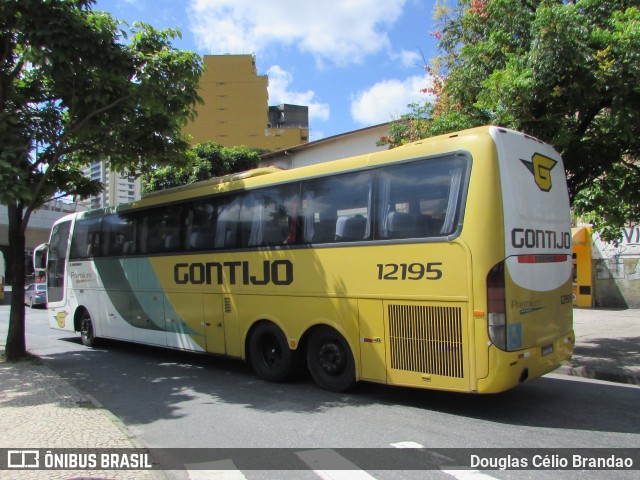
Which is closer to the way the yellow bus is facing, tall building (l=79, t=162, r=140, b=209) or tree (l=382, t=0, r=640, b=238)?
the tall building

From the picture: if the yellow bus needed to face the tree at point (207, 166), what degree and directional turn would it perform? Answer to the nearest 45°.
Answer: approximately 45° to its right

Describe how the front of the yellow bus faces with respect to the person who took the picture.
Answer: facing away from the viewer and to the left of the viewer

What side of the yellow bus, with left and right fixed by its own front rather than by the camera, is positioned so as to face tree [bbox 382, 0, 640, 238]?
right
